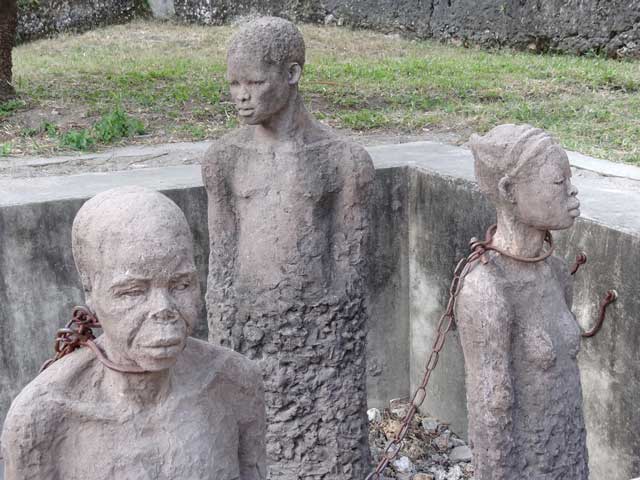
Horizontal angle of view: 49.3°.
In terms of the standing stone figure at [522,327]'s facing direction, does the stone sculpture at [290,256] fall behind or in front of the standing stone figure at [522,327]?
behind

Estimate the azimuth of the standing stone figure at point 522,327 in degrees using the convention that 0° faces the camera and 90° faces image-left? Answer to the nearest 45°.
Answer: approximately 315°

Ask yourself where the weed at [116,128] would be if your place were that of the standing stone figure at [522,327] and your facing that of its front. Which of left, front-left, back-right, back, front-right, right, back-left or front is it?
back

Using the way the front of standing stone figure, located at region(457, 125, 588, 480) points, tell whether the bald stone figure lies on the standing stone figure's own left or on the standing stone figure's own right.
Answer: on the standing stone figure's own right

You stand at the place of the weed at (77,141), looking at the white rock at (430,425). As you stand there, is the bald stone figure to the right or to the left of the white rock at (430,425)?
right

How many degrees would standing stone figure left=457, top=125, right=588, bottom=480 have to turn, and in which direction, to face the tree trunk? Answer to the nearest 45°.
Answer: approximately 180°

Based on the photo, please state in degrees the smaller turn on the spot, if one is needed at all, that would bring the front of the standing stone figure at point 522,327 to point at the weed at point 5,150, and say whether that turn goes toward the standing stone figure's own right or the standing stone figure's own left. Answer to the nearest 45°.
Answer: approximately 180°

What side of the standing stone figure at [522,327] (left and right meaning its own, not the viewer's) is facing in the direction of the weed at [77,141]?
back

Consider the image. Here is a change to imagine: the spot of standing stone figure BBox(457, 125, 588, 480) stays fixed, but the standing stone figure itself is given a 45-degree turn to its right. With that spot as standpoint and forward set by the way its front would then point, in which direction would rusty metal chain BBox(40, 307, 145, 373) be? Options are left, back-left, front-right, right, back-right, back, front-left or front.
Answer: front-right

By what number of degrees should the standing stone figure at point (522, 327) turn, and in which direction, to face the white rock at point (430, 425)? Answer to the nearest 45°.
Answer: approximately 135° to its left

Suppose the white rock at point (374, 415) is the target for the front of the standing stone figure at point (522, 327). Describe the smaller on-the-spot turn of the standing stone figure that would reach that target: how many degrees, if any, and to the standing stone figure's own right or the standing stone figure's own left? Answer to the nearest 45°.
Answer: approximately 180°
